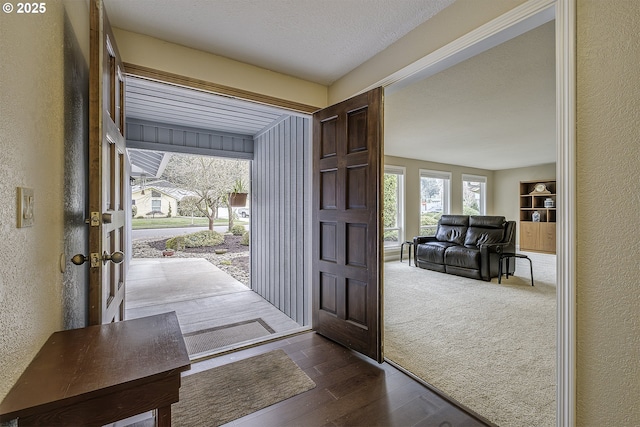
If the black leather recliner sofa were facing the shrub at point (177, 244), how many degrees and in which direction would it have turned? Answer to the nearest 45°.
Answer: approximately 45° to its right

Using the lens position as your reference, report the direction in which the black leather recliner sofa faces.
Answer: facing the viewer and to the left of the viewer

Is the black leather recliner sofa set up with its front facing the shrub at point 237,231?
no

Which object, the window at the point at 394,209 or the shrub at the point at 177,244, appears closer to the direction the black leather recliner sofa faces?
the shrub

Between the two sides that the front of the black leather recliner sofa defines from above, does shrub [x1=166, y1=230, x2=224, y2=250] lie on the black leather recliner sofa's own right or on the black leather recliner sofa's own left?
on the black leather recliner sofa's own right

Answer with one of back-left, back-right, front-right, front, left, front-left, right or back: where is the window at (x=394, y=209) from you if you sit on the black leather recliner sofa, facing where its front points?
right

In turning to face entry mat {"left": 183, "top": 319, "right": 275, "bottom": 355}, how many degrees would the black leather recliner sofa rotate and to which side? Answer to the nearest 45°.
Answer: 0° — it already faces it

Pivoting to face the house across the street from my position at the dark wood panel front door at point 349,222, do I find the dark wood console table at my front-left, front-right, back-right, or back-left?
back-left
